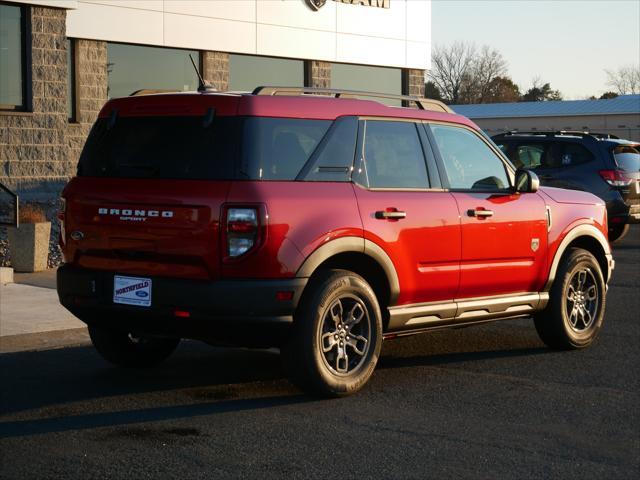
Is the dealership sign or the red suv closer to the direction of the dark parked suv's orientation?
the dealership sign

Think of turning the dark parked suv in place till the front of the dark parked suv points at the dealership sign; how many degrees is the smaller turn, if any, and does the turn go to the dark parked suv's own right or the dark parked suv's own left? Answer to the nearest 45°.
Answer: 0° — it already faces it

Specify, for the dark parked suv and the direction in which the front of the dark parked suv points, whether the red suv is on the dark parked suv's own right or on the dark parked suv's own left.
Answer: on the dark parked suv's own left

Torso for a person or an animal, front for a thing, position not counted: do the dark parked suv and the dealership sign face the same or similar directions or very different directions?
very different directions

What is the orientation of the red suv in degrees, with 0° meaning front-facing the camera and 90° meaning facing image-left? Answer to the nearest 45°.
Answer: approximately 225°

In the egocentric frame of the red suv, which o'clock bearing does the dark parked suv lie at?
The dark parked suv is roughly at 11 o'clock from the red suv.

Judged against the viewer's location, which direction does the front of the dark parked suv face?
facing away from the viewer and to the left of the viewer

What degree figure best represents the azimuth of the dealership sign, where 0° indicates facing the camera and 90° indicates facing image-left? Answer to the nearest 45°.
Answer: approximately 315°
